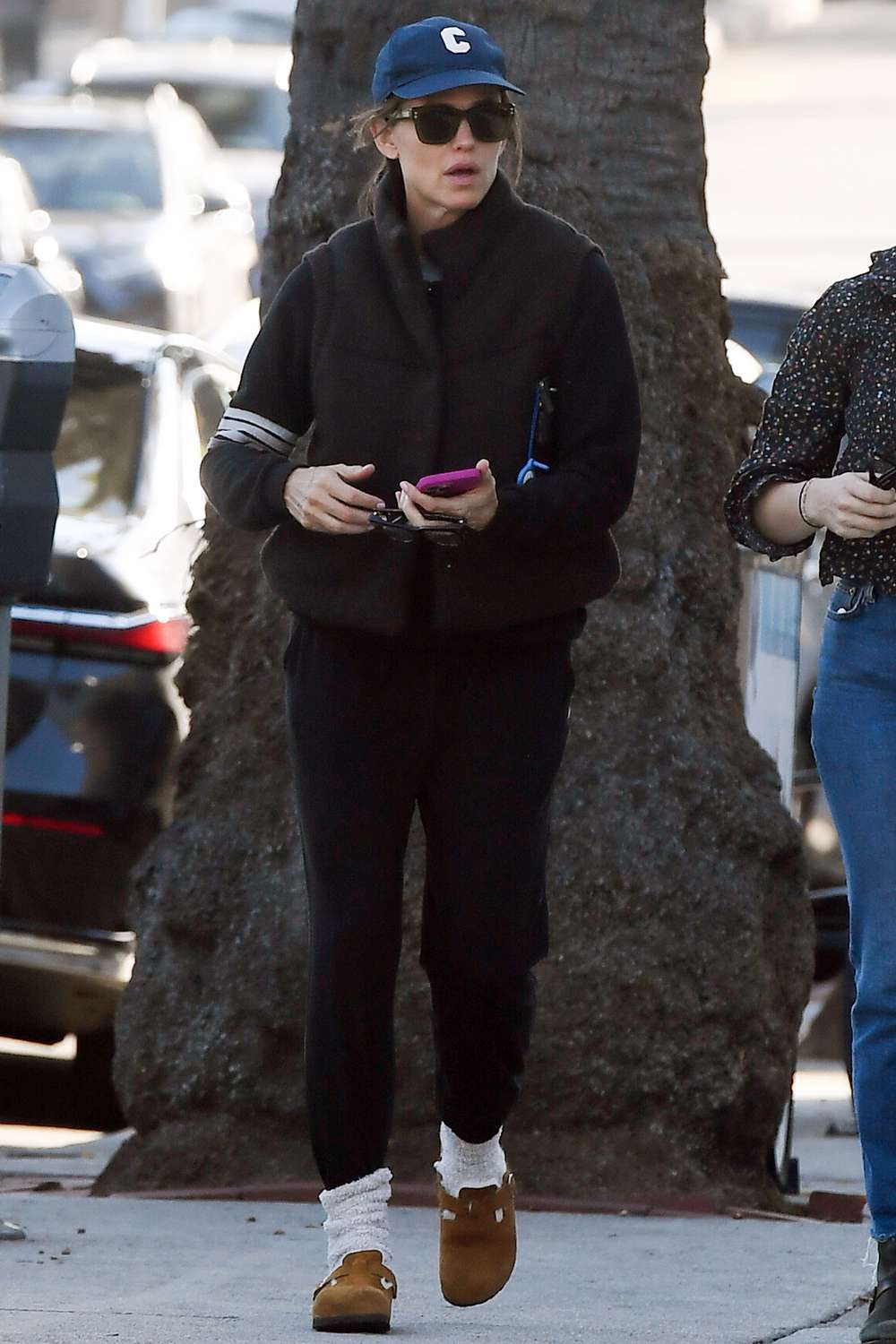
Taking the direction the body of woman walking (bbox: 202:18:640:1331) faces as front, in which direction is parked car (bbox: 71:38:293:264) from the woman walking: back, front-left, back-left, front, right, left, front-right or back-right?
back

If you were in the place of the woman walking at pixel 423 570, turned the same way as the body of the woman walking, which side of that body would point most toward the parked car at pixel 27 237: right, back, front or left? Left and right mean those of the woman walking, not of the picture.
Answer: back

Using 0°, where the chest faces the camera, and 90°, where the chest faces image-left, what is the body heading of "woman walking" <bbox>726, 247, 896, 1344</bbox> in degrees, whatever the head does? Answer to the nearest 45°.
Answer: approximately 0°

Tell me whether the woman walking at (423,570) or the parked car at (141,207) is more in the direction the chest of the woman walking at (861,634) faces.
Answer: the woman walking

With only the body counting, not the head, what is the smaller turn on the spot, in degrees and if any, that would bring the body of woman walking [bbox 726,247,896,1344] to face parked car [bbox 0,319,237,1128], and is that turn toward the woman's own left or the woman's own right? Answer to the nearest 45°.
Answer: approximately 135° to the woman's own right

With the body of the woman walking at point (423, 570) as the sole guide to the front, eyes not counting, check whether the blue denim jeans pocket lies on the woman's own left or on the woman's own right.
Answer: on the woman's own left

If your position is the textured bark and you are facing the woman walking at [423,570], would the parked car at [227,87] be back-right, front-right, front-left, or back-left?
back-right

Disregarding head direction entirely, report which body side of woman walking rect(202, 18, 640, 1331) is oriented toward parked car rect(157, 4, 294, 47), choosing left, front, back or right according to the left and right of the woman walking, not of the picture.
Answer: back
